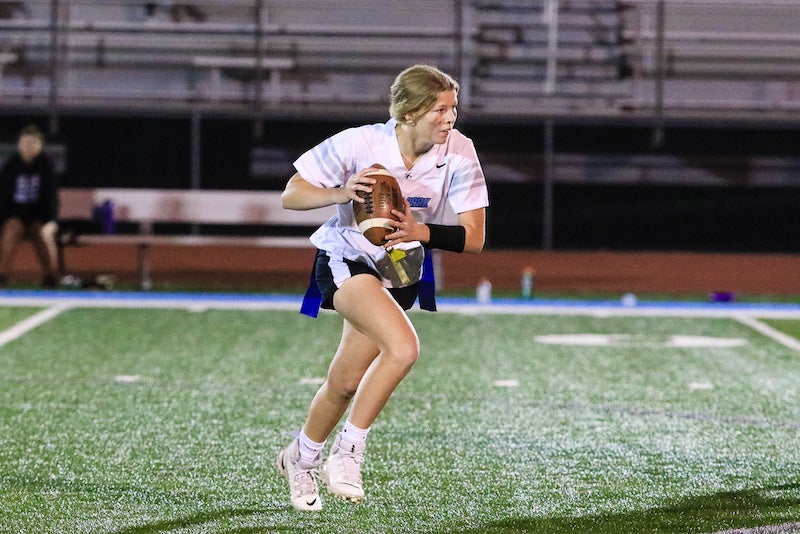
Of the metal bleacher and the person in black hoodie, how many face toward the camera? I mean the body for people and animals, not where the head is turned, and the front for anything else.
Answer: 2

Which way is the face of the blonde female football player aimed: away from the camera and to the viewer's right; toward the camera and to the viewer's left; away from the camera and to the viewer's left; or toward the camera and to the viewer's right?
toward the camera and to the viewer's right

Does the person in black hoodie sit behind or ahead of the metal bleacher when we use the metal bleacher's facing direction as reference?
ahead

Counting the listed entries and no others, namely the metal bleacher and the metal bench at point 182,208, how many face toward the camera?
2

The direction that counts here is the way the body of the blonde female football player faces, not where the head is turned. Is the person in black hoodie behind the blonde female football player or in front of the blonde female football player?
behind

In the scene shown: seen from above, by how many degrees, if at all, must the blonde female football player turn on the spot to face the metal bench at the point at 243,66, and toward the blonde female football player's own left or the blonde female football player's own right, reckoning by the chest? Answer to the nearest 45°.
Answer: approximately 135° to the blonde female football player's own left

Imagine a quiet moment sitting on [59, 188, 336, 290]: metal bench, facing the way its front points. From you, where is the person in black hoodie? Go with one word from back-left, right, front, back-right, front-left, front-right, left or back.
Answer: front-right

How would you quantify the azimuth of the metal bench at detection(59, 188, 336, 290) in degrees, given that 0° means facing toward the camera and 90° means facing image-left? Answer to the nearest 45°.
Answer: approximately 0°

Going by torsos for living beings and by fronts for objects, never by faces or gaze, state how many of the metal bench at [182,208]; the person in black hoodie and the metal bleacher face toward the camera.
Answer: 3

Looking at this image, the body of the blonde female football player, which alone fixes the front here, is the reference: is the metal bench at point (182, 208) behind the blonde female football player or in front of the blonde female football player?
behind
